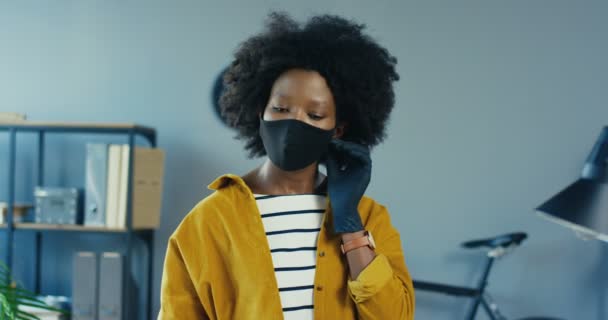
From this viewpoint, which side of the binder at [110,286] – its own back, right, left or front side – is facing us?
front

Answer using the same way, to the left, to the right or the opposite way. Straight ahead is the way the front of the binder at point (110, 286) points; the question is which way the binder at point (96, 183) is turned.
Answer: the same way

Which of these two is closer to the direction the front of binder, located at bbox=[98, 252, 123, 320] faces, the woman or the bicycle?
the woman

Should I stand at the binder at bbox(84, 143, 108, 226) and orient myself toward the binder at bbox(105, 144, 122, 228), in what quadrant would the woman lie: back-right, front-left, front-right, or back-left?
front-right

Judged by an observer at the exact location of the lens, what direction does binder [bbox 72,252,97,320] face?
facing the viewer

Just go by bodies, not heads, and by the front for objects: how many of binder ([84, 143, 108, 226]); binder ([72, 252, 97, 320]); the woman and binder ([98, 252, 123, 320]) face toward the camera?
4

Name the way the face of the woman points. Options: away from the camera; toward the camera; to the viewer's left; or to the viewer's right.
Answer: toward the camera

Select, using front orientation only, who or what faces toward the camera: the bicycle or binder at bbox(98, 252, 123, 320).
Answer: the binder

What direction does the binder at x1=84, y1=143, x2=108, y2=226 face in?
toward the camera

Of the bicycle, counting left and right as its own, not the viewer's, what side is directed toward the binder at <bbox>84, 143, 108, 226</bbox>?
front

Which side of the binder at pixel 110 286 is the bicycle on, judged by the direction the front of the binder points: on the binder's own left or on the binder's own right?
on the binder's own left

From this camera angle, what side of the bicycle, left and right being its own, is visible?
left

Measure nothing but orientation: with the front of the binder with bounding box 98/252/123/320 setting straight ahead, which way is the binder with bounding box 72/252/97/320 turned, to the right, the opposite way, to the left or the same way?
the same way

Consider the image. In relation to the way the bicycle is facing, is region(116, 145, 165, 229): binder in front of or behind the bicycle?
in front

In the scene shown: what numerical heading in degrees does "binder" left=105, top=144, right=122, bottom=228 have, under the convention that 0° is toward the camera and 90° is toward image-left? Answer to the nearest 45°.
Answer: approximately 0°

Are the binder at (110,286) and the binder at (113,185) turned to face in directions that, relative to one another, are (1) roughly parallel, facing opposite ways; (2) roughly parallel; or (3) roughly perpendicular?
roughly parallel

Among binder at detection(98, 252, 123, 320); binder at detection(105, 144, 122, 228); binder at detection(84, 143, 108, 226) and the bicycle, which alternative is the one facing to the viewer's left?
the bicycle
